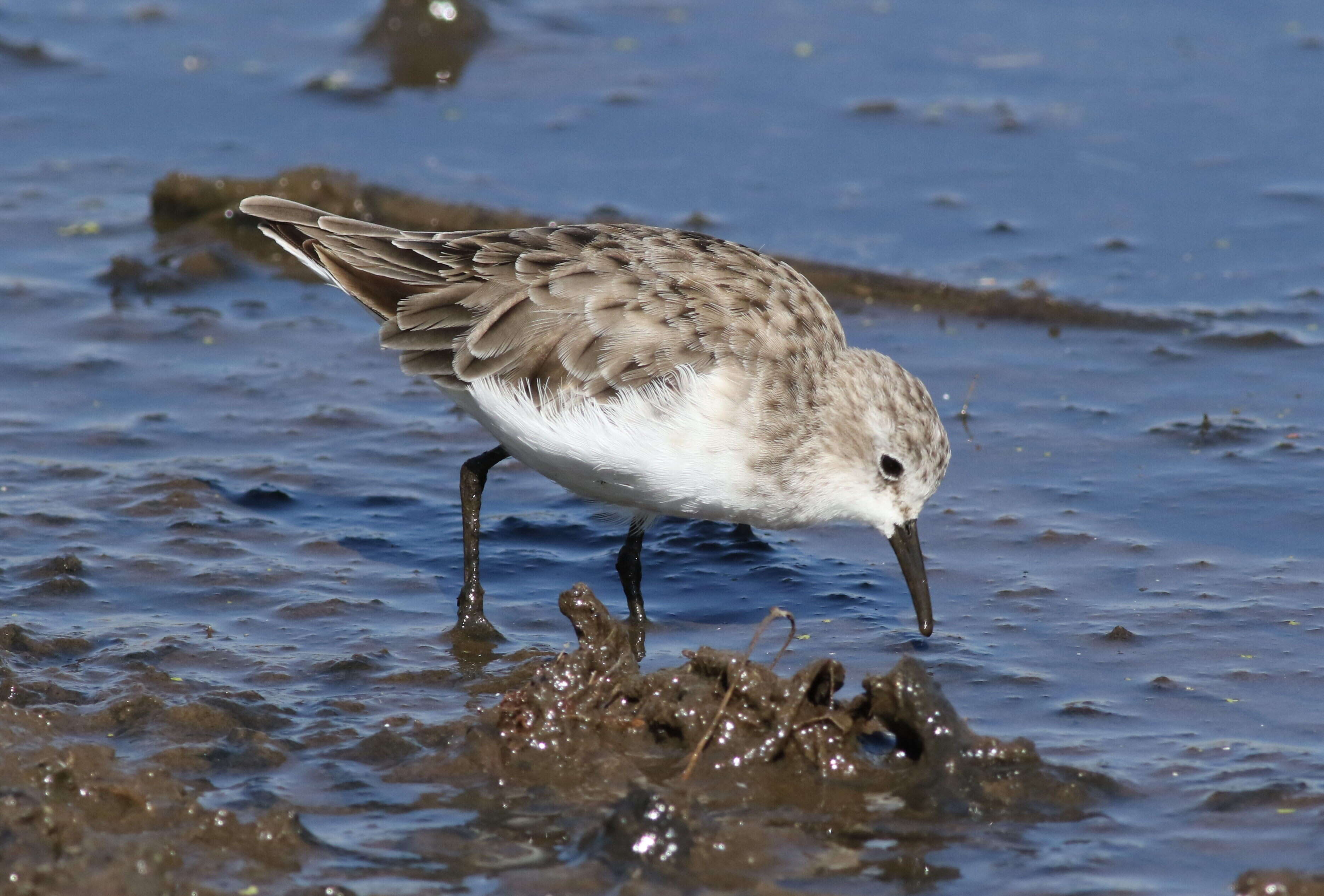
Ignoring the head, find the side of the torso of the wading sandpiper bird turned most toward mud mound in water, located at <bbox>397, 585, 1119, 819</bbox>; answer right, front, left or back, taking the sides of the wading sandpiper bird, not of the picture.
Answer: right

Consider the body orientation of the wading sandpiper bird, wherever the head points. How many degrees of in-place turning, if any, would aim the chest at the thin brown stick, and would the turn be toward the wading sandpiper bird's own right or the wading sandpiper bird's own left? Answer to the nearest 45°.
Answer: approximately 90° to the wading sandpiper bird's own right

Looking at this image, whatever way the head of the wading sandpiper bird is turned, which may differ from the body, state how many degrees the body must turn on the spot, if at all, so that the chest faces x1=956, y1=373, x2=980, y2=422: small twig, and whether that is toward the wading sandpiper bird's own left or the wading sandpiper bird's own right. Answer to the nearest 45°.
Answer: approximately 45° to the wading sandpiper bird's own left

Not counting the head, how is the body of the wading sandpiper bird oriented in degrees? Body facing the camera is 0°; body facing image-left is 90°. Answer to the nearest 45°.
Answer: approximately 270°
